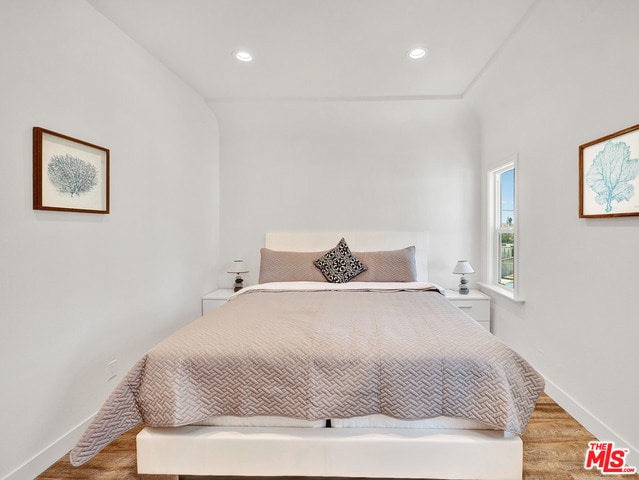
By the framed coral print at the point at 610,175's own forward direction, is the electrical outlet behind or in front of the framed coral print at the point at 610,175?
in front

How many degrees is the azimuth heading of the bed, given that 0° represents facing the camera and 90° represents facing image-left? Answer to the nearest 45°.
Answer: approximately 0°

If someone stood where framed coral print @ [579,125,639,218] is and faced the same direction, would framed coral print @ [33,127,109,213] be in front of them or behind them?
in front

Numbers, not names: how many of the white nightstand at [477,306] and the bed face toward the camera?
2

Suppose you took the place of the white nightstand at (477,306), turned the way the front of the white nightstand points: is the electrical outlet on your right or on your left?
on your right

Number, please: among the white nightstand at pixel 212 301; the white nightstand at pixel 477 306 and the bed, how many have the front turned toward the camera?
3

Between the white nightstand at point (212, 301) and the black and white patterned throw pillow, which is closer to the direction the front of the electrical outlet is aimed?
the black and white patterned throw pillow

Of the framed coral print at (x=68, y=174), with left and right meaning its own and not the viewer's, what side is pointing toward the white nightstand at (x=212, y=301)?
left

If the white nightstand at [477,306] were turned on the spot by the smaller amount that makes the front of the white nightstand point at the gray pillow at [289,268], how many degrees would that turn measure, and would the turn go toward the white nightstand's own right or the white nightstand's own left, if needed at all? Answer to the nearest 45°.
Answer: approximately 45° to the white nightstand's own right

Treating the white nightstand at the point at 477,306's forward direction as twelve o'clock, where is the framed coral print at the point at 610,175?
The framed coral print is roughly at 11 o'clock from the white nightstand.

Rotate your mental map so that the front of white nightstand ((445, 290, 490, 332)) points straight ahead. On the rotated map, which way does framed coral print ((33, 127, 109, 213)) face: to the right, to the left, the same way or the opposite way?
to the left
